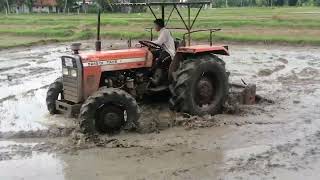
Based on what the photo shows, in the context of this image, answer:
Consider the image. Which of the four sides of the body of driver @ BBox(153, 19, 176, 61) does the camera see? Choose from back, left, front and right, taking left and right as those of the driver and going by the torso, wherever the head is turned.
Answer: left

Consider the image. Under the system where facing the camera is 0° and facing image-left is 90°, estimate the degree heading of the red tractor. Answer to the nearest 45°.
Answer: approximately 45°
